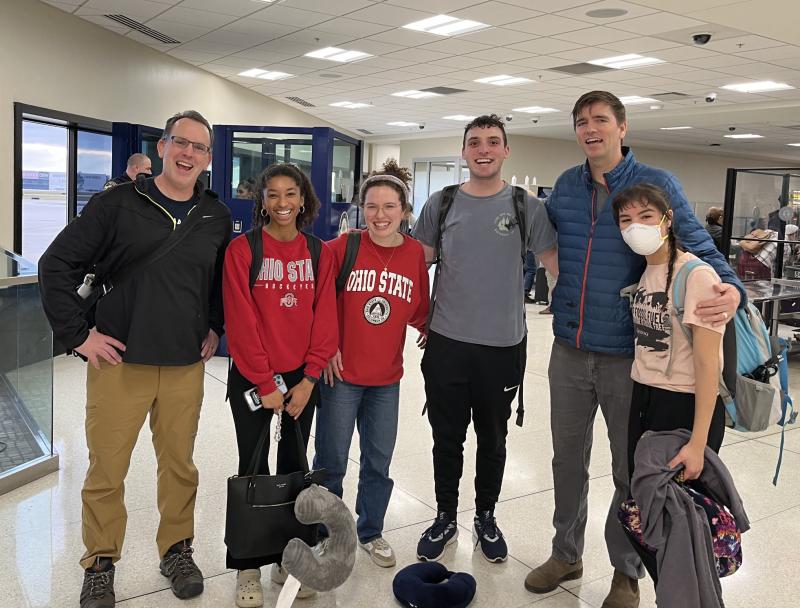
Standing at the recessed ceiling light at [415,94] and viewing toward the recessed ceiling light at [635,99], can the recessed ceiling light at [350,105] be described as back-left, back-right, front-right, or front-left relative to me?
back-left

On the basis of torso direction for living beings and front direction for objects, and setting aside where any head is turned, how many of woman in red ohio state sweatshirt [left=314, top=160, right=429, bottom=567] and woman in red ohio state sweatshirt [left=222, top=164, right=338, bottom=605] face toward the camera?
2

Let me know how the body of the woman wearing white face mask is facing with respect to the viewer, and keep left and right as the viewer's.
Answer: facing the viewer and to the left of the viewer

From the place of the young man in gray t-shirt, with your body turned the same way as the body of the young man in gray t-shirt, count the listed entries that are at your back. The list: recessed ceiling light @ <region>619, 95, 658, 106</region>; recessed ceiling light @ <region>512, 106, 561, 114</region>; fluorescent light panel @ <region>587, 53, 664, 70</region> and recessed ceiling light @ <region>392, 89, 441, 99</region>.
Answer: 4

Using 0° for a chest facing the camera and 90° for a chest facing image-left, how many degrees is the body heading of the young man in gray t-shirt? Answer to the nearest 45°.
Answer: approximately 0°

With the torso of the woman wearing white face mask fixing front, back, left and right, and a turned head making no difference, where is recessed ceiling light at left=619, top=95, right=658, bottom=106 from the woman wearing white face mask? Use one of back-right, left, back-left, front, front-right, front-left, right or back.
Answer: back-right

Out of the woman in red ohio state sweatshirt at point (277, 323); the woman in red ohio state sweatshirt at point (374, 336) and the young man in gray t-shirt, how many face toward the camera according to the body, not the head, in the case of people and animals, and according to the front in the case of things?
3

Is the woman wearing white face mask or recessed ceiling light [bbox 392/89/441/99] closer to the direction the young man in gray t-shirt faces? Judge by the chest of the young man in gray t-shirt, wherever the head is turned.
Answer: the woman wearing white face mask

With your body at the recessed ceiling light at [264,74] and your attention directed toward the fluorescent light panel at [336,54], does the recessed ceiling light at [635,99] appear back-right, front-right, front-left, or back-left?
front-left

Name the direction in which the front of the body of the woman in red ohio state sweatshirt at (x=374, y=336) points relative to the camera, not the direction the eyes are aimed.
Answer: toward the camera

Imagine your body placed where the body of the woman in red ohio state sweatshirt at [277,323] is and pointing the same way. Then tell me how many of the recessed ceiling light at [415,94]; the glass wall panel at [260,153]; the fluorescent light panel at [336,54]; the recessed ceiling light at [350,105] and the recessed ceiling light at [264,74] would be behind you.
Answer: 5

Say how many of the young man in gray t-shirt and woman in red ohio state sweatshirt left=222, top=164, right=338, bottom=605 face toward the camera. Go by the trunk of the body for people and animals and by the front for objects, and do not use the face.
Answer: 2

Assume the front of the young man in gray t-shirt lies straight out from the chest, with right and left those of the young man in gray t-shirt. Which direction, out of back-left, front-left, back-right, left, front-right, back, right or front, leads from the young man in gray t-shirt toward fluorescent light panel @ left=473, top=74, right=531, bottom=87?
back

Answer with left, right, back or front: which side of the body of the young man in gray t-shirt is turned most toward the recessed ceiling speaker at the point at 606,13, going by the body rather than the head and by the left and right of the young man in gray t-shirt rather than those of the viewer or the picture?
back
